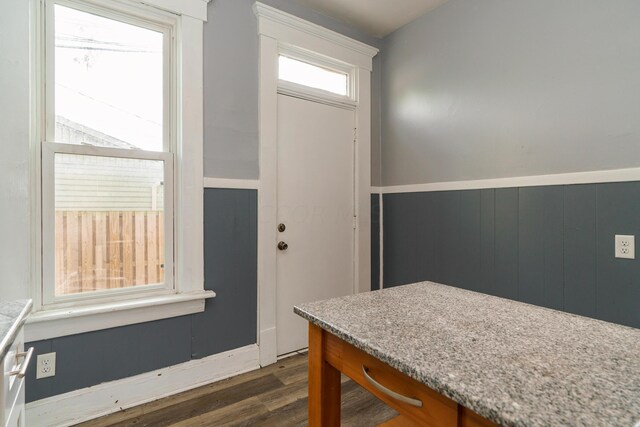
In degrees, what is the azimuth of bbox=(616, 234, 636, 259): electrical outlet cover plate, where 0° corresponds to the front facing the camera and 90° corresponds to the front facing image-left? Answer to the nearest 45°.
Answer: approximately 0°

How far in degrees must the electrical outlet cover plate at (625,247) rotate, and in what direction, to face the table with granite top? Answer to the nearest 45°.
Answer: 0° — it already faces it

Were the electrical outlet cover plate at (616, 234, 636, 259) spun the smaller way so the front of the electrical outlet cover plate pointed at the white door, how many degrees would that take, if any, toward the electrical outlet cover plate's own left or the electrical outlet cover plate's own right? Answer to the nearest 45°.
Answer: approximately 90° to the electrical outlet cover plate's own right

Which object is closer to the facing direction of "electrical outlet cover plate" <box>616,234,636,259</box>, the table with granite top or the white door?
the table with granite top

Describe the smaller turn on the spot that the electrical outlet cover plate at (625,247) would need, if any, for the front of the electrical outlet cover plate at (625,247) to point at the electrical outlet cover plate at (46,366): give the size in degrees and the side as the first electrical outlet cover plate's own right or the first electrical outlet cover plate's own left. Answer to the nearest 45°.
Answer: approximately 45° to the first electrical outlet cover plate's own right

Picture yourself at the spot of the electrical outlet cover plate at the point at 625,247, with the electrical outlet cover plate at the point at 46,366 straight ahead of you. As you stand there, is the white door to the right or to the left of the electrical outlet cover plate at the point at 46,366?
right

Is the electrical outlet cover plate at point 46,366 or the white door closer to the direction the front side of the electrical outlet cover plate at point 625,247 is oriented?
the electrical outlet cover plate
